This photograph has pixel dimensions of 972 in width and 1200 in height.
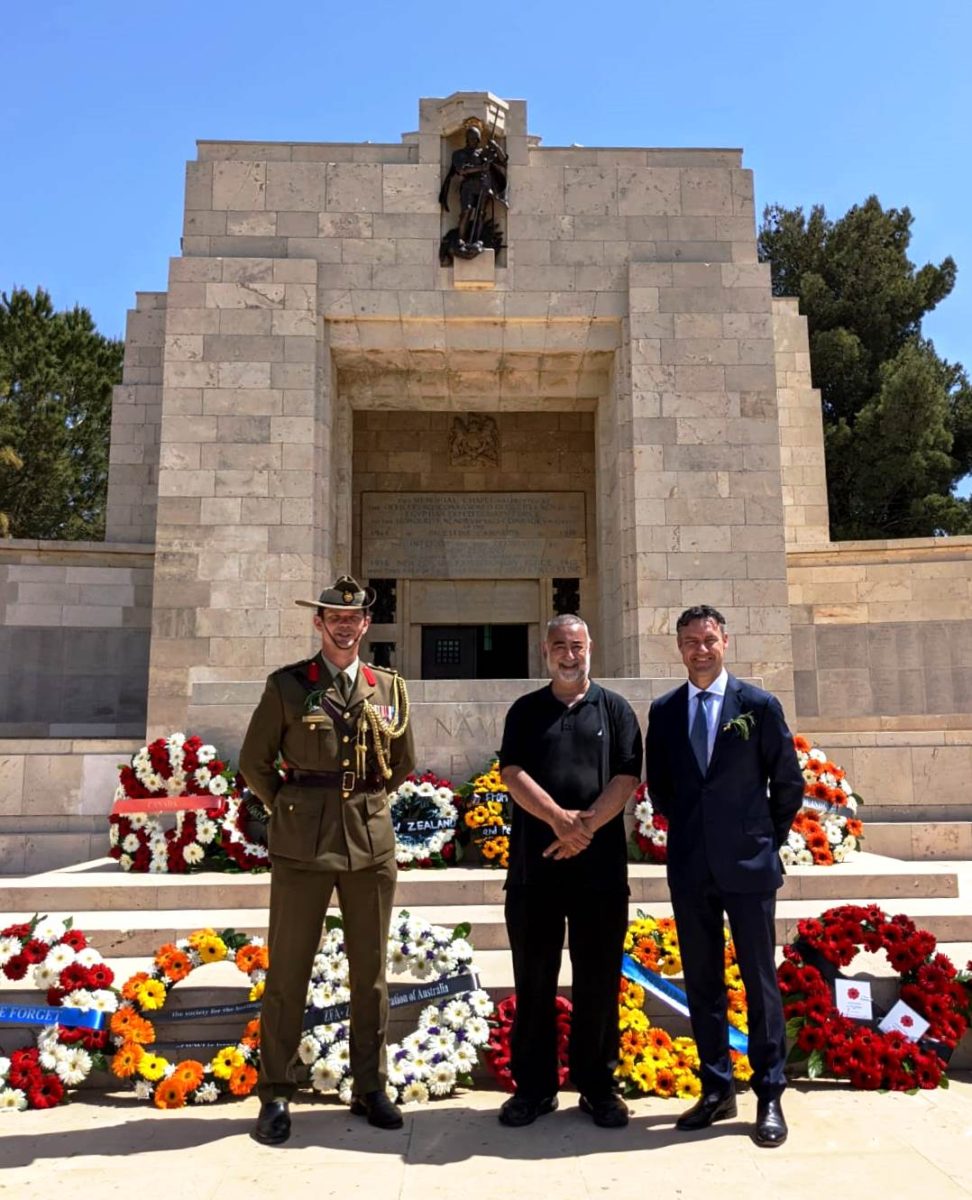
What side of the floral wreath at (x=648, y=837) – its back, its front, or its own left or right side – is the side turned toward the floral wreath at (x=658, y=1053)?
front

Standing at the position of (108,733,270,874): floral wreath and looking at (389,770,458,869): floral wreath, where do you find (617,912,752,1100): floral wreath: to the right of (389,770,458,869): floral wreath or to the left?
right

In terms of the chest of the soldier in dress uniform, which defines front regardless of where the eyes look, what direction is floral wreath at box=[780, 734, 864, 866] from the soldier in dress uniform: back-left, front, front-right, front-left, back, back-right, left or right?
back-left

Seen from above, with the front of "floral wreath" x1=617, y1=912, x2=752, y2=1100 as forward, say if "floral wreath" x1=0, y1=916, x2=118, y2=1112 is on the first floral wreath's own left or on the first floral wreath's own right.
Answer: on the first floral wreath's own right

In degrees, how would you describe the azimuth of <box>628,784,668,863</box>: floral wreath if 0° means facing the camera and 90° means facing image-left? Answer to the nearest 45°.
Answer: approximately 0°

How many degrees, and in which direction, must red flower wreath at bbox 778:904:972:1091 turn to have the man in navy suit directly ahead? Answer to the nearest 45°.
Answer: approximately 45° to its right

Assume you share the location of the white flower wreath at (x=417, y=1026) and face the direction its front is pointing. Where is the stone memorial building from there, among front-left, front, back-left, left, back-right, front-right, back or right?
back

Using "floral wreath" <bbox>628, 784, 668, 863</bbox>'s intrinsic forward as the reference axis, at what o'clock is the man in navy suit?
The man in navy suit is roughly at 12 o'clock from the floral wreath.

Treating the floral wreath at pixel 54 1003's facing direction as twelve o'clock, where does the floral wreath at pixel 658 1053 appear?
the floral wreath at pixel 658 1053 is roughly at 10 o'clock from the floral wreath at pixel 54 1003.

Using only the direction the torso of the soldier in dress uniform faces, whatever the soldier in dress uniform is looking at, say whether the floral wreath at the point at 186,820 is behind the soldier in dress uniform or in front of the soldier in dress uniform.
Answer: behind

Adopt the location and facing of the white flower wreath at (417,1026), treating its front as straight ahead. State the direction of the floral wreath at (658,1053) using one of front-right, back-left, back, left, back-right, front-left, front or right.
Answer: left

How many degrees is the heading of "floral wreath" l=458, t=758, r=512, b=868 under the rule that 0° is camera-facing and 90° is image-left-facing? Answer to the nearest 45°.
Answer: approximately 0°
